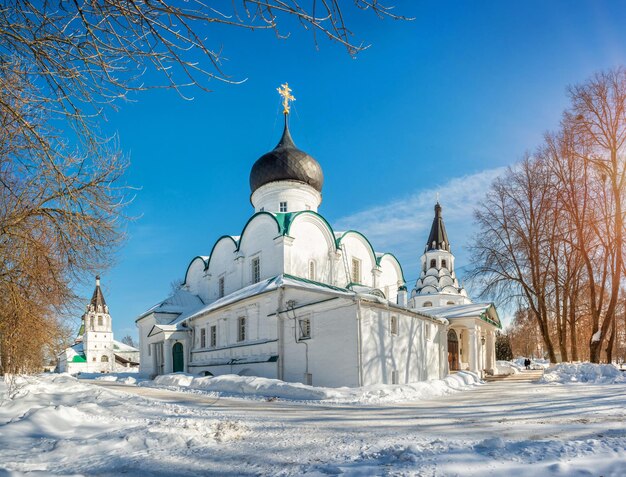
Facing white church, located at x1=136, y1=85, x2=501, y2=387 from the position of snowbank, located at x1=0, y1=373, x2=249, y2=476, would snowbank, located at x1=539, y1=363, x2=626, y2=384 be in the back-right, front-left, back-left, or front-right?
front-right

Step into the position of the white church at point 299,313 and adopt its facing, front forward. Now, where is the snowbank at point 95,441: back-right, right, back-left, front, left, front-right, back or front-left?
front-right

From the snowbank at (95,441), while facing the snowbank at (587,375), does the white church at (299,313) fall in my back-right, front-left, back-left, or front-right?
front-left
